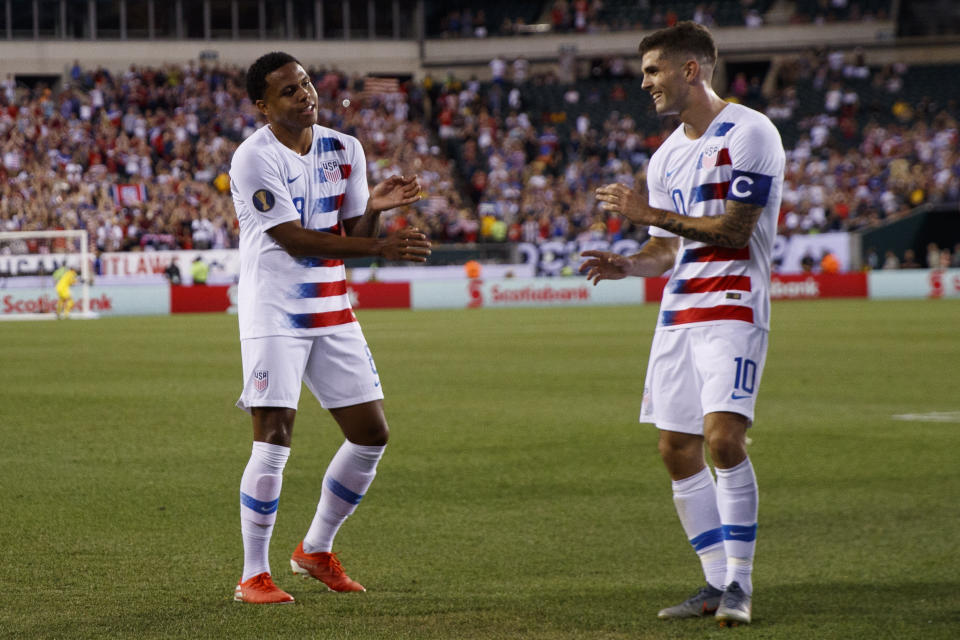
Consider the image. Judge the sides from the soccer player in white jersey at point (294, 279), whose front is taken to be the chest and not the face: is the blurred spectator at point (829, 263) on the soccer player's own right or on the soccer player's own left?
on the soccer player's own left

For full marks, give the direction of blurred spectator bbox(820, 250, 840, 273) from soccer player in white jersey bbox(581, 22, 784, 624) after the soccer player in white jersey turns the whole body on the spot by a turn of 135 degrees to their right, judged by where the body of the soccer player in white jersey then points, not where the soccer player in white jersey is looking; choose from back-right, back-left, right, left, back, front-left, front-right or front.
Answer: front

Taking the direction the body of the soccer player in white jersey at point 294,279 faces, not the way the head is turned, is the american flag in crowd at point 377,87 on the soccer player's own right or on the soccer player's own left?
on the soccer player's own left

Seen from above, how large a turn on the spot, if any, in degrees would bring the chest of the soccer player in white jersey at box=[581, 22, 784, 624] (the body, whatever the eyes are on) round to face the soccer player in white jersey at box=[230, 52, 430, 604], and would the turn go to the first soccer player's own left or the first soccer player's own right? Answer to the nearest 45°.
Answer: approximately 45° to the first soccer player's own right

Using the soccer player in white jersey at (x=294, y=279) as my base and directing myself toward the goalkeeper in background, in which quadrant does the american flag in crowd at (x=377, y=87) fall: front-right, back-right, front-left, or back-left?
front-right

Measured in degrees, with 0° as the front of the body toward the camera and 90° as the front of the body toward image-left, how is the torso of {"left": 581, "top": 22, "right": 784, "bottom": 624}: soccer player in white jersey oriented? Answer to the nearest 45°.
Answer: approximately 45°

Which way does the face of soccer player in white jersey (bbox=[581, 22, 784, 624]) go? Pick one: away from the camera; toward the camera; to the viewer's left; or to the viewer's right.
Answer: to the viewer's left

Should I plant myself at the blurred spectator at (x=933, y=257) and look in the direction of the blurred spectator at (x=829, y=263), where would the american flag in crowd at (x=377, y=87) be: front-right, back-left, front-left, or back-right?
front-right

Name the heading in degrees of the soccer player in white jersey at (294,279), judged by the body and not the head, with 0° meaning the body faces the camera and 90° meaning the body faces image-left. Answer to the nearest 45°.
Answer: approximately 315°

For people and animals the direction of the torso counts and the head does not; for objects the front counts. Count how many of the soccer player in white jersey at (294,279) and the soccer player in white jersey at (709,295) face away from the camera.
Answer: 0

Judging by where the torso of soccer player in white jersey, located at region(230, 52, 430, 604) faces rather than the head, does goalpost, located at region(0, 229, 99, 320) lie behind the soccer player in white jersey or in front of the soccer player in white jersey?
behind

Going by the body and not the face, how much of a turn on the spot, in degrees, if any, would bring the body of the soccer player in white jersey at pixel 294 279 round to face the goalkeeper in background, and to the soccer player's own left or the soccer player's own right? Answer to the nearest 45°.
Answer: approximately 135° to the soccer player's own left

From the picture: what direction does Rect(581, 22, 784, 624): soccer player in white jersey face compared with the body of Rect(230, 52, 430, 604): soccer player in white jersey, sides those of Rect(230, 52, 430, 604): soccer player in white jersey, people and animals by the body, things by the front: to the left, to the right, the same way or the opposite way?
to the right

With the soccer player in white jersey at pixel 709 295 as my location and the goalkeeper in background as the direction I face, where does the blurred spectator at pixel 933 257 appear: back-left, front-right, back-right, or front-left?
front-right

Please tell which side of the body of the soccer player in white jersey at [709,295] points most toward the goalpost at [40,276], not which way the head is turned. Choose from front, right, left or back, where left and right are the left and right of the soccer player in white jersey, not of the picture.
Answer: right

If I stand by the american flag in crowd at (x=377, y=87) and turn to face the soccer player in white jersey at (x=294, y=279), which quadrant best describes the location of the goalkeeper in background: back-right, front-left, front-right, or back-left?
front-right
